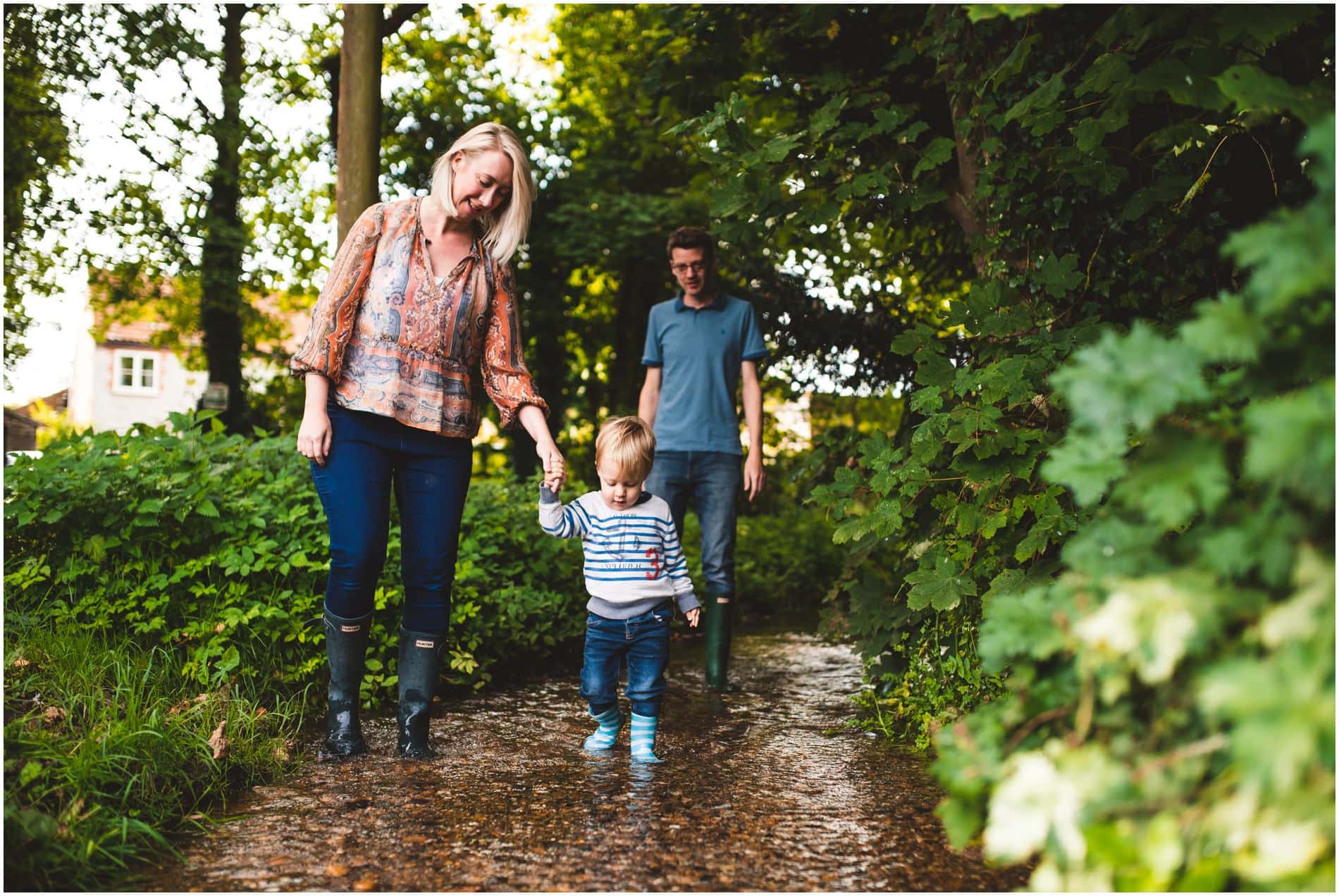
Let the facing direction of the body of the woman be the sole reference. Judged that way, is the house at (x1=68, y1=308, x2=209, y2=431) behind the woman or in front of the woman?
behind

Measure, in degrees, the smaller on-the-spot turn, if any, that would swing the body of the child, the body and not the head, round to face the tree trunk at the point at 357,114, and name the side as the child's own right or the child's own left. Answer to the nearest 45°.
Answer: approximately 135° to the child's own right

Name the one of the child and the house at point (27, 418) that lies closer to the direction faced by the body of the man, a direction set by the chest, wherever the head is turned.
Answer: the child

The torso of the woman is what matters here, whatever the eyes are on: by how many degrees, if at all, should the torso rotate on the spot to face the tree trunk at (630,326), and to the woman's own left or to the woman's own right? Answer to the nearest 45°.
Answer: approximately 180°

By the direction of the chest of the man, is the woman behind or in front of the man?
in front

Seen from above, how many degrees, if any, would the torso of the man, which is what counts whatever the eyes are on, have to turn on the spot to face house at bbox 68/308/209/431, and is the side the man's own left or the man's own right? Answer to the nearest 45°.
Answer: approximately 135° to the man's own right

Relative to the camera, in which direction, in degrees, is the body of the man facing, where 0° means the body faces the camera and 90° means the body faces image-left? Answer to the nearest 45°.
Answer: approximately 0°

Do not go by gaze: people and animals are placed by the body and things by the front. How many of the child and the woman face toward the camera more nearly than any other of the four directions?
2

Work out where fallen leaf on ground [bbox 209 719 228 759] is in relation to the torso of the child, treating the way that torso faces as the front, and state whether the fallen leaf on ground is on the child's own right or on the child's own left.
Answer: on the child's own right
